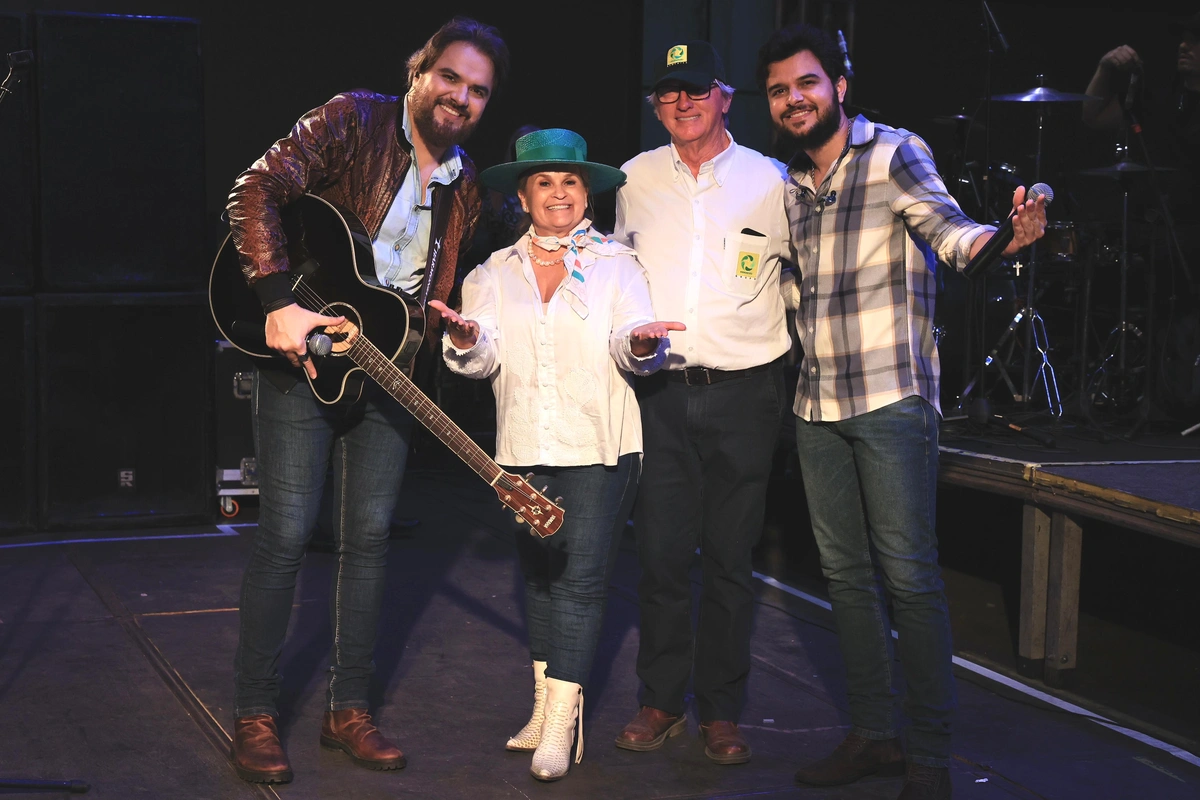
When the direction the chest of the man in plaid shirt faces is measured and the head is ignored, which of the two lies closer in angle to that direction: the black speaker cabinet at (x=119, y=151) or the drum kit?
the black speaker cabinet

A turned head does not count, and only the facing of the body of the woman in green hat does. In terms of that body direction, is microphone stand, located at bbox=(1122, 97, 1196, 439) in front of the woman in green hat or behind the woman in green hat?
behind

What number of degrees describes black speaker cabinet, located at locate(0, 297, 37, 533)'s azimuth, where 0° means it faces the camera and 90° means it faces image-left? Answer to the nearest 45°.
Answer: approximately 0°

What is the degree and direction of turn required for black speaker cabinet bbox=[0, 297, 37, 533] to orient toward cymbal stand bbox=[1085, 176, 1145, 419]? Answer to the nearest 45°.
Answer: approximately 90° to its left
